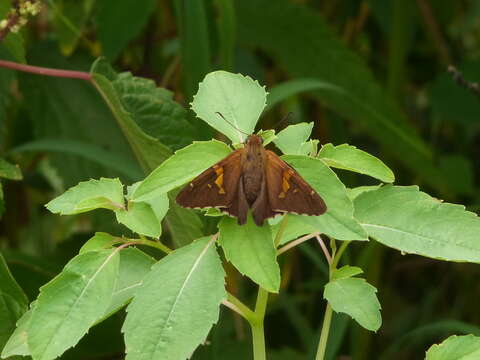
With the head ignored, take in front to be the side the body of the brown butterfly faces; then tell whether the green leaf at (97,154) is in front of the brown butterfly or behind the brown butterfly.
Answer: in front

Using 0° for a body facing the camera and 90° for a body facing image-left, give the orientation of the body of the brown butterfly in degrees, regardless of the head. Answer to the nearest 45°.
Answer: approximately 180°

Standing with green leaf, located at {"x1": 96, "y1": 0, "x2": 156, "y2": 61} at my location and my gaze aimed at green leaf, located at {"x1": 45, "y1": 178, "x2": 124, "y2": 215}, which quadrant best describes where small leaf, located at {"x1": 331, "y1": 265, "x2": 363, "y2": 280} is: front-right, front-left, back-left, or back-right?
front-left

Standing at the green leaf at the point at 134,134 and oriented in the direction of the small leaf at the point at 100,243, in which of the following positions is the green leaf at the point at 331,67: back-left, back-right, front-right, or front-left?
back-left

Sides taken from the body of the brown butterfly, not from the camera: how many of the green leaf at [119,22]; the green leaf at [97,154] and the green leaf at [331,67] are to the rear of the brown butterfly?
0

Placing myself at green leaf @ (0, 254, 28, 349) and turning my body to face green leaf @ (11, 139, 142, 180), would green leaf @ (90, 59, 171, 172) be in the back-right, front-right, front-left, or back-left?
front-right

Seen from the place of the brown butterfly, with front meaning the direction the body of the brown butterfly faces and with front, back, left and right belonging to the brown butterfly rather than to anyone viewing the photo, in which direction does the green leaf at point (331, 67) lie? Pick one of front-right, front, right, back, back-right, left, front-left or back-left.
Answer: front

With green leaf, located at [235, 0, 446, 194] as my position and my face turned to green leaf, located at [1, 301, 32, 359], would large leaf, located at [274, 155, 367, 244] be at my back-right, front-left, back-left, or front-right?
front-left

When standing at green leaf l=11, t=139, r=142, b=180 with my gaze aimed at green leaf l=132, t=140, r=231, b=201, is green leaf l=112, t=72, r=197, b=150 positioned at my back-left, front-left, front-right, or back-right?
front-left
